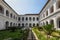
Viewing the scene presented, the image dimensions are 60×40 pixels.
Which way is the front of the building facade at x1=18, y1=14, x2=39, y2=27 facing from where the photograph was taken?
facing the viewer
